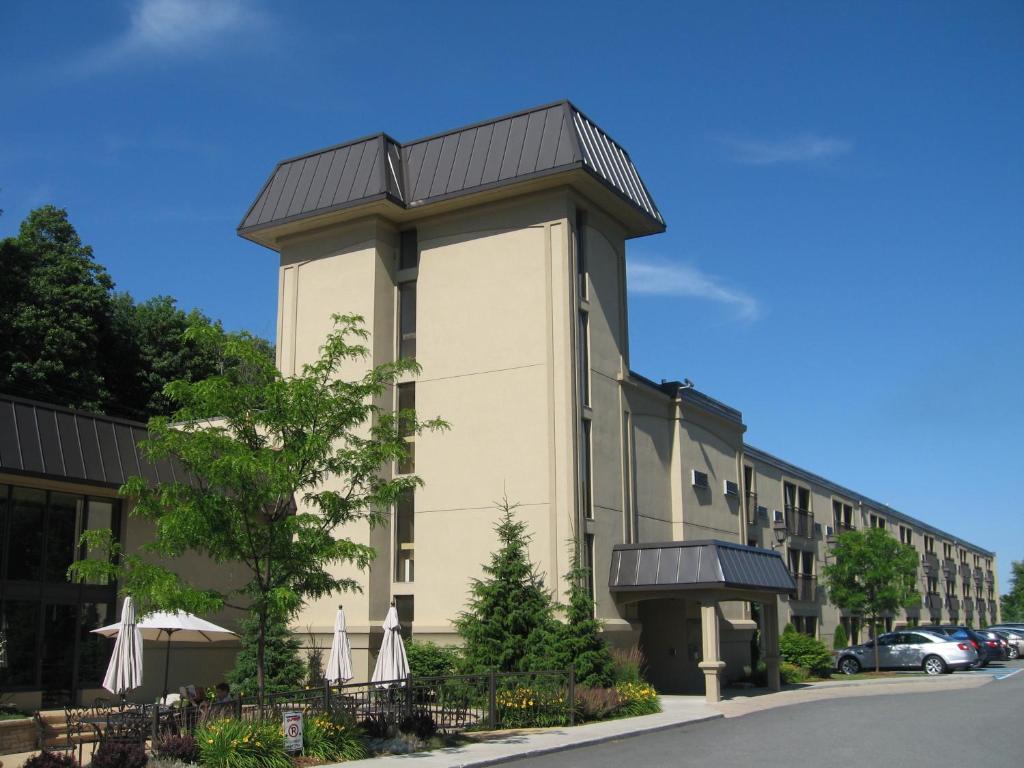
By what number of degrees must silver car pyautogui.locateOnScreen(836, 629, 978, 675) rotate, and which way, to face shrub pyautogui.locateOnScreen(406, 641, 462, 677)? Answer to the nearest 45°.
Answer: approximately 45° to its left

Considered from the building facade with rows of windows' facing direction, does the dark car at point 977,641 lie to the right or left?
on its left

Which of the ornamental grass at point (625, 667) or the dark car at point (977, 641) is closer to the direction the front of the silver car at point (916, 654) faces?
the ornamental grass

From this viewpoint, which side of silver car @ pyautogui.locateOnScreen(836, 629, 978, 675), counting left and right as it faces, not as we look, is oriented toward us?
left

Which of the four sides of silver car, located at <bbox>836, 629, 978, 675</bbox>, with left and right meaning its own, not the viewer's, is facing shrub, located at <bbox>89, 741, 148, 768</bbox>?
left

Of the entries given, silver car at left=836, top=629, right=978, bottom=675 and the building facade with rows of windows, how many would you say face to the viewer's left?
1

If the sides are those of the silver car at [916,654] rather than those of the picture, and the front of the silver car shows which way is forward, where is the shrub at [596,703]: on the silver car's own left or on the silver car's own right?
on the silver car's own left
